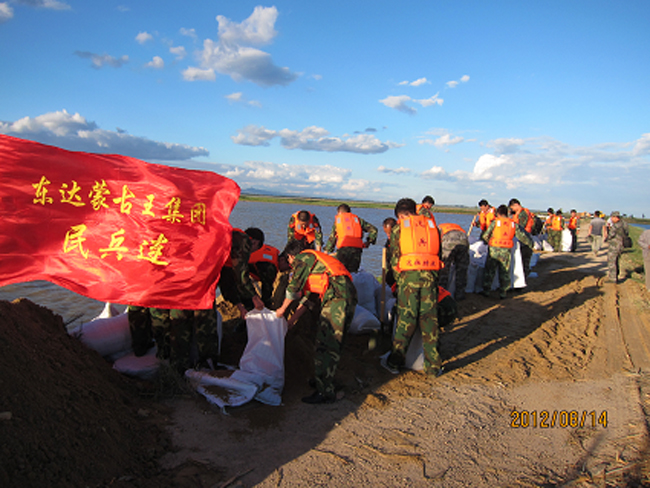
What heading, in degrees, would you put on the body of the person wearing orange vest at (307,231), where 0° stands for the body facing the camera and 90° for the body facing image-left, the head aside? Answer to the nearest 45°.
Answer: approximately 0°

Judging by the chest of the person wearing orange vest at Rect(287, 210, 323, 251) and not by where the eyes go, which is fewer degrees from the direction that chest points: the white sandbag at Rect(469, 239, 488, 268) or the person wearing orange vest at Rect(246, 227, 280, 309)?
the person wearing orange vest

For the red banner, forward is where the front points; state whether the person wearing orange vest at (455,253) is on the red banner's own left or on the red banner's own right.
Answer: on the red banner's own left

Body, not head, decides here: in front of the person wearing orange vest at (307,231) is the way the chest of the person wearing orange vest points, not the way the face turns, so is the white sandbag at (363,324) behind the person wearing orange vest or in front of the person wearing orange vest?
in front

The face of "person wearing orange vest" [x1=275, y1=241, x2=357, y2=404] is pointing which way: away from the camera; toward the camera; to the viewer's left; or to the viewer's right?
to the viewer's left

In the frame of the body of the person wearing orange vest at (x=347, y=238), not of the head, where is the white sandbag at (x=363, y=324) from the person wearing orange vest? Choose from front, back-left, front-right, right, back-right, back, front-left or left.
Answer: back

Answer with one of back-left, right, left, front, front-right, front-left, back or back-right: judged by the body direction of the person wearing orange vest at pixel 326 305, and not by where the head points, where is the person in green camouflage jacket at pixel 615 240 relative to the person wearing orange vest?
back-right

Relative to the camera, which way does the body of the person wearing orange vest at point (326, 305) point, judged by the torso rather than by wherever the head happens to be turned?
to the viewer's left

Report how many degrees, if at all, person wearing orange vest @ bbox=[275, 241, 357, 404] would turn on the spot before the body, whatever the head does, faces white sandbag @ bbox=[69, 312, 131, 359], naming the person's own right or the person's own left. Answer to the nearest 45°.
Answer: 0° — they already face it

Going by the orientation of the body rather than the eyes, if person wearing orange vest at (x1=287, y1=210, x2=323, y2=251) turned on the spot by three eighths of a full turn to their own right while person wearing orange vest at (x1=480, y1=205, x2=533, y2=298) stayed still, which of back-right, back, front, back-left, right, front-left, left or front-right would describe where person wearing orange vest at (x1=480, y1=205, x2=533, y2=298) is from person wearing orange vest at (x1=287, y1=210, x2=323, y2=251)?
back-right
